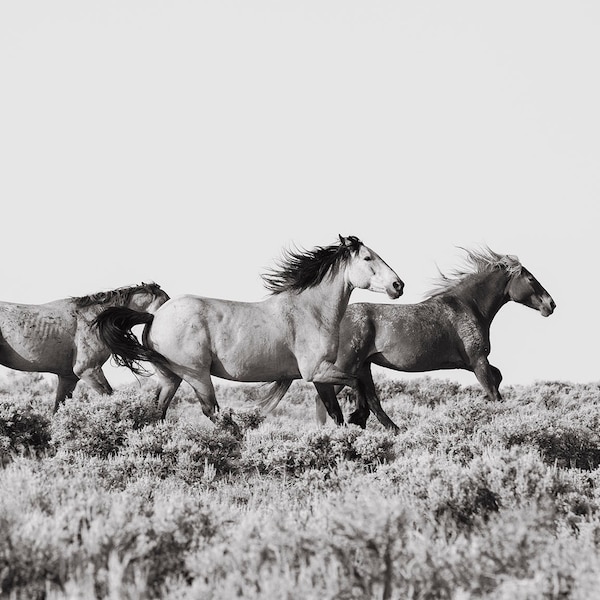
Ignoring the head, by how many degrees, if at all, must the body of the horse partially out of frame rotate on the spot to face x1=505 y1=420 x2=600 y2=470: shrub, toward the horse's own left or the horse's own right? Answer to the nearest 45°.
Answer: approximately 45° to the horse's own right

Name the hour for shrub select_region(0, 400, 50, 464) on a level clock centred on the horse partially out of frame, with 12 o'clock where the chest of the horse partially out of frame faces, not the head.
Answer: The shrub is roughly at 3 o'clock from the horse partially out of frame.

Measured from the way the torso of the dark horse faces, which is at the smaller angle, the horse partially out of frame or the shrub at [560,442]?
the shrub

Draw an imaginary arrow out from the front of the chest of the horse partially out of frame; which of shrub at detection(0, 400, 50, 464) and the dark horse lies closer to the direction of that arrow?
the dark horse

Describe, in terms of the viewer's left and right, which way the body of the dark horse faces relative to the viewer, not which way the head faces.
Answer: facing to the right of the viewer

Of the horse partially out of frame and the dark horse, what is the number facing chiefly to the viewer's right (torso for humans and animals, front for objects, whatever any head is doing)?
2

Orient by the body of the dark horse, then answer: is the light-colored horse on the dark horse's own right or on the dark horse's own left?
on the dark horse's own right

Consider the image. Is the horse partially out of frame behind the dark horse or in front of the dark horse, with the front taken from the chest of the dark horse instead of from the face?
behind

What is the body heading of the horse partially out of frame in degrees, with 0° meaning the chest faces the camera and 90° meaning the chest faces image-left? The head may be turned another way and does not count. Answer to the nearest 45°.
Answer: approximately 270°

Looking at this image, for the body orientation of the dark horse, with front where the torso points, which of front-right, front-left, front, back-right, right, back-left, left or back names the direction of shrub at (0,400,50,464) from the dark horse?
back-right

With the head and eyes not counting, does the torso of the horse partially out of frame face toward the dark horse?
yes

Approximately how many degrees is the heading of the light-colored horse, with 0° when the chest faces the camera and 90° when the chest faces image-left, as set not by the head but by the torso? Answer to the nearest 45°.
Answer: approximately 270°
